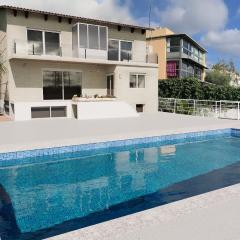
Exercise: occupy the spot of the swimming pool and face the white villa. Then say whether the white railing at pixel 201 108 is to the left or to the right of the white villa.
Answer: right

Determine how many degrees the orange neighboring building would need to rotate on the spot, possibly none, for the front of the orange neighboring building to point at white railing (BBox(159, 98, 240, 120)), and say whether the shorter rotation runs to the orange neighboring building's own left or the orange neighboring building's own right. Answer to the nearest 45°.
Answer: approximately 45° to the orange neighboring building's own right

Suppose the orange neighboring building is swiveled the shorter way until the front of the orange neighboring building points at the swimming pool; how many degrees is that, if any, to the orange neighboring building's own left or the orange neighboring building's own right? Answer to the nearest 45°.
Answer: approximately 45° to the orange neighboring building's own right

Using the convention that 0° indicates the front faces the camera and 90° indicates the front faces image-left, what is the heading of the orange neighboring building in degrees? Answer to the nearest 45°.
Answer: approximately 315°

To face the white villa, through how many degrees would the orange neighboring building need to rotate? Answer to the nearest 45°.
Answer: approximately 45° to its right
